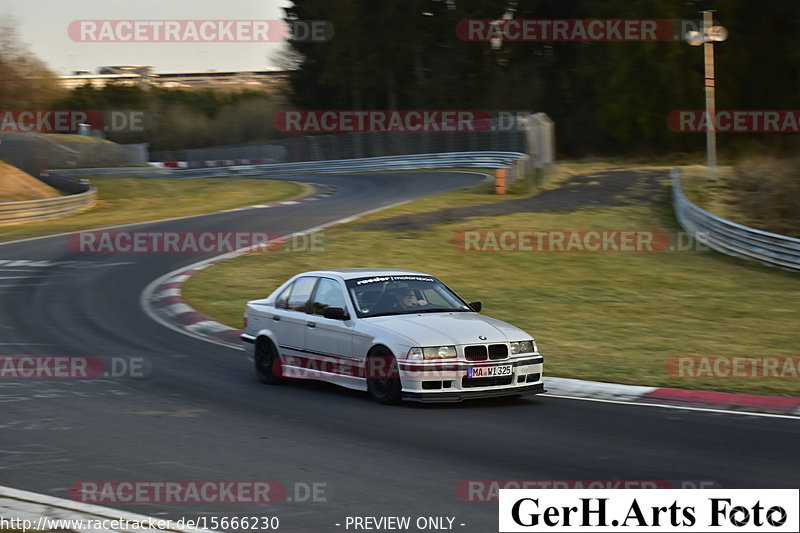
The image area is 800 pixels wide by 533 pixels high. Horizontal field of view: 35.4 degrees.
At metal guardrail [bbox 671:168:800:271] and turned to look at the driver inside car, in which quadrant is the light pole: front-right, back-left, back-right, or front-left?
back-right

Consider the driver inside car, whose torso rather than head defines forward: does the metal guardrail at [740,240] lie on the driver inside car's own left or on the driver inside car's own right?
on the driver inside car's own left

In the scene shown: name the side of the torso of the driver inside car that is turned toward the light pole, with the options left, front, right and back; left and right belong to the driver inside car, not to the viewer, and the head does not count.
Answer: left

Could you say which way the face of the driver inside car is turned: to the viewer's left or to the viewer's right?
to the viewer's right

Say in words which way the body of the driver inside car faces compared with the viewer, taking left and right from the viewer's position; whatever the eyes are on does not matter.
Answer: facing the viewer and to the right of the viewer

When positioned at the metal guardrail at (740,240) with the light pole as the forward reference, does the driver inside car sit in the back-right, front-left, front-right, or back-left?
back-left
